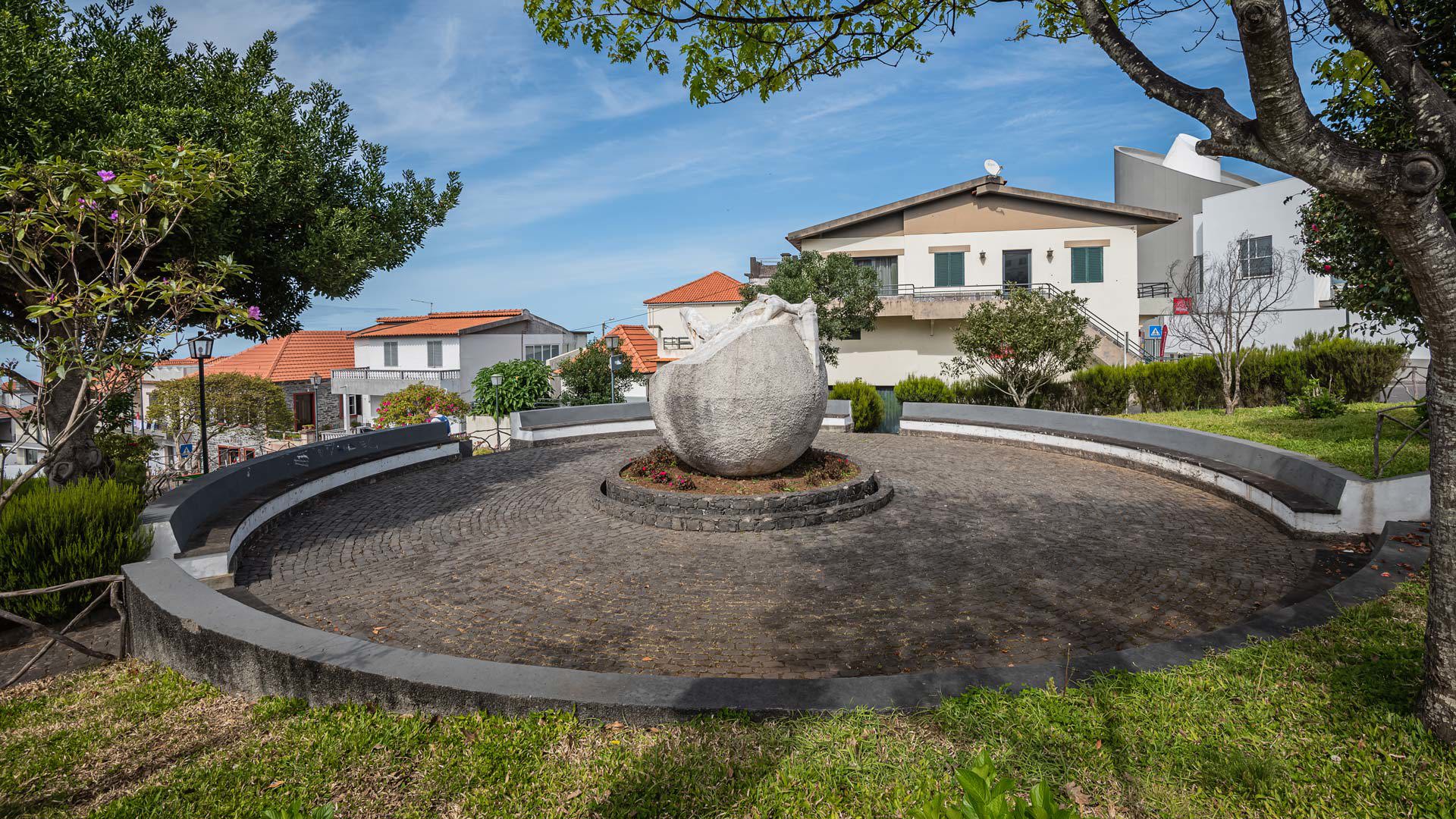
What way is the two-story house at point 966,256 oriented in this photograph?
toward the camera

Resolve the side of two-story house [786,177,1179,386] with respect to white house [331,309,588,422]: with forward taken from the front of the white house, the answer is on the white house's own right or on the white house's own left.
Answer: on the white house's own left

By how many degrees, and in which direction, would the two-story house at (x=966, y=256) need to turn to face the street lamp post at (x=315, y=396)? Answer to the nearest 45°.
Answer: approximately 90° to its right

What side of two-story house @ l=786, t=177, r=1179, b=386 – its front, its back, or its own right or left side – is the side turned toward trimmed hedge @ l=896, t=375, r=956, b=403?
front

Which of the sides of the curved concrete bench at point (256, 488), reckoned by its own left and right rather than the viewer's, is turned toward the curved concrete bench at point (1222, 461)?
front

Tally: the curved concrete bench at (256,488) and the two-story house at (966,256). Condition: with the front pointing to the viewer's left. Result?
0

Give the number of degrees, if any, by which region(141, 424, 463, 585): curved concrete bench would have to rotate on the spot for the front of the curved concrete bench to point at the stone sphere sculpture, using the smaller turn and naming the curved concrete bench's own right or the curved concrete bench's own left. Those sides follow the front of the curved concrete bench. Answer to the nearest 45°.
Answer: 0° — it already faces it

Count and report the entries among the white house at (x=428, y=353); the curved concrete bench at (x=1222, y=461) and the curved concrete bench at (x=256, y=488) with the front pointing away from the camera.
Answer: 0

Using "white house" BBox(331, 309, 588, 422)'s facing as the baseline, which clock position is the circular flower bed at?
The circular flower bed is roughly at 10 o'clock from the white house.

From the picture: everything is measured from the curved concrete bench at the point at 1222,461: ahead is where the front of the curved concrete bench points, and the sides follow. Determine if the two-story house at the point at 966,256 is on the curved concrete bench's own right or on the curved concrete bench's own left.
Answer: on the curved concrete bench's own right

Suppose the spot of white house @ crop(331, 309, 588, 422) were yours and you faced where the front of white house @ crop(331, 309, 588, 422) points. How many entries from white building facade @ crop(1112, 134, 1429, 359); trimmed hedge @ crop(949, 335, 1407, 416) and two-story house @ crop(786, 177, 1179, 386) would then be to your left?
3

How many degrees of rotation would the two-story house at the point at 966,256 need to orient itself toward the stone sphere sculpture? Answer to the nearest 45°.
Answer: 0° — it already faces it

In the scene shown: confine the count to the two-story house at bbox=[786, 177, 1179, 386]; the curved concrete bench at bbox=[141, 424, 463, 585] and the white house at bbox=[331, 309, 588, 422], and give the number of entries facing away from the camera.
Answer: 0

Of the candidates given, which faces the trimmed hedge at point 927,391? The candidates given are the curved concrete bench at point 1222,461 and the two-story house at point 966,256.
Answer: the two-story house

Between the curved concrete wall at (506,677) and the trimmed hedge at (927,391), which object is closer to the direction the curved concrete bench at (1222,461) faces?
the curved concrete wall

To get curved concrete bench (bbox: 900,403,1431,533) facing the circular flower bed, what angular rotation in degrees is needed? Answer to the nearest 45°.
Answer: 0° — it already faces it

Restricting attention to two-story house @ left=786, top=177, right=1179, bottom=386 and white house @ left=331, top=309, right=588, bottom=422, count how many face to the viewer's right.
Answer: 0

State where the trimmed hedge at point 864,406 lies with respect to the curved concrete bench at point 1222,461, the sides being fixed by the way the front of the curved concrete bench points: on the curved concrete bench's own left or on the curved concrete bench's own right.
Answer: on the curved concrete bench's own right
